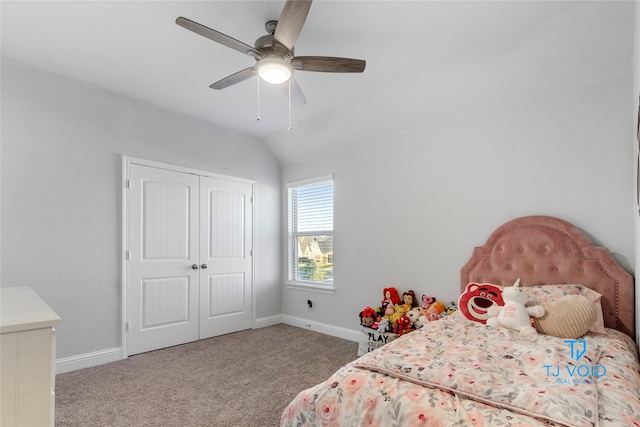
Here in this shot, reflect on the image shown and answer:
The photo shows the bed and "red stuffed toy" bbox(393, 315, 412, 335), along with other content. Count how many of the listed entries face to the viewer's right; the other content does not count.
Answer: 0

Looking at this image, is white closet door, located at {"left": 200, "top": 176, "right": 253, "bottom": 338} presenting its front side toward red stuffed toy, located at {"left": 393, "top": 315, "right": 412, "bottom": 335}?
yes

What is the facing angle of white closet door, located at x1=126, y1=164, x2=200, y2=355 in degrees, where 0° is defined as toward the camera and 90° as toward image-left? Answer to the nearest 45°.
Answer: approximately 315°

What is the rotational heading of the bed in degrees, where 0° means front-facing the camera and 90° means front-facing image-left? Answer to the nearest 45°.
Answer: approximately 45°

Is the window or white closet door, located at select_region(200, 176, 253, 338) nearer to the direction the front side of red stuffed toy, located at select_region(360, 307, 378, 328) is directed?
the white closet door

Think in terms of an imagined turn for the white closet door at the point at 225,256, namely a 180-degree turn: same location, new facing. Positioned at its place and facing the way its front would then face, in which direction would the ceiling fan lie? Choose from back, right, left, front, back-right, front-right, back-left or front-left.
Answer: back-left

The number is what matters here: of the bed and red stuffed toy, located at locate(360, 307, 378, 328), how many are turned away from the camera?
0

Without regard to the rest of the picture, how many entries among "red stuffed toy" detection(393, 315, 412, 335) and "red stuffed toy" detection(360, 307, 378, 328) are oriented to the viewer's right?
0

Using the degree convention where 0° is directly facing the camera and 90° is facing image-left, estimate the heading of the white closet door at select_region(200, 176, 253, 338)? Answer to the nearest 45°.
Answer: approximately 315°

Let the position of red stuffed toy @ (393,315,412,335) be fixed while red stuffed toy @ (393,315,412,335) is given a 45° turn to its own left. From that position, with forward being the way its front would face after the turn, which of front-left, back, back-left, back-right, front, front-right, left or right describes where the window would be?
back-right

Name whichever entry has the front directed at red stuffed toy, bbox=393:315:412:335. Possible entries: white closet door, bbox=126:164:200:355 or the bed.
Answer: the white closet door

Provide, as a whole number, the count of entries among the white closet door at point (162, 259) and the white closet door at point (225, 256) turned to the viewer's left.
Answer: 0

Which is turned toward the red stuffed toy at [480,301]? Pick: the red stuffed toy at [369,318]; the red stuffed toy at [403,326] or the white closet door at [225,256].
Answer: the white closet door

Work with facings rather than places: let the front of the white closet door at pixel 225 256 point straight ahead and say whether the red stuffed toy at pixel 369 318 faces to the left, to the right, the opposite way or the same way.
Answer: to the right

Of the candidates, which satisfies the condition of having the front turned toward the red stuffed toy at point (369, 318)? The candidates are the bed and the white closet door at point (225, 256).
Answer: the white closet door

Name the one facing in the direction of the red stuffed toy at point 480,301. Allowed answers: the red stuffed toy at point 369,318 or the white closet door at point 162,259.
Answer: the white closet door
